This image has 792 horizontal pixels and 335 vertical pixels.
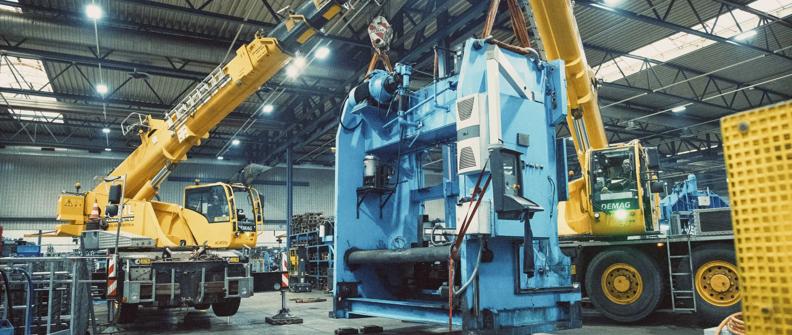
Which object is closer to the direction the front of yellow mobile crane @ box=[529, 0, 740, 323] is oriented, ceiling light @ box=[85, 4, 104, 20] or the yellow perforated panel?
the yellow perforated panel

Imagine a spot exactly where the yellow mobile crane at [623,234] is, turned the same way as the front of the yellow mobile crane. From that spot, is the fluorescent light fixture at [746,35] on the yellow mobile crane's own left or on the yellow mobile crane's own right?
on the yellow mobile crane's own left

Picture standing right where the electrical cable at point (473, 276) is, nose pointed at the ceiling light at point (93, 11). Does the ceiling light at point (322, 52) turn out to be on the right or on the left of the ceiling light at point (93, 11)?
right

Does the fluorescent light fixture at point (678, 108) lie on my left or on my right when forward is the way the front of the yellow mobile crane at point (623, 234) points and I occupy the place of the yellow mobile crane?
on my left
